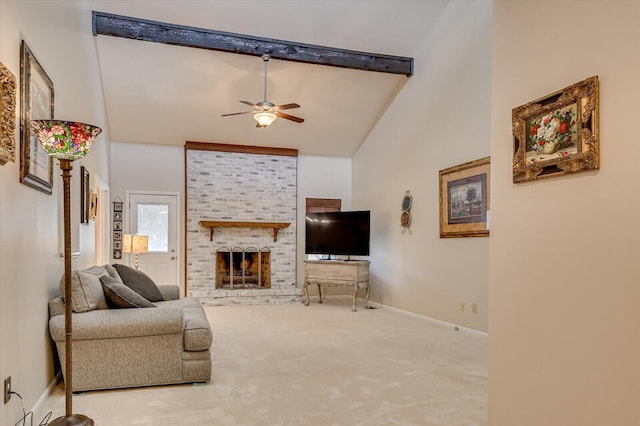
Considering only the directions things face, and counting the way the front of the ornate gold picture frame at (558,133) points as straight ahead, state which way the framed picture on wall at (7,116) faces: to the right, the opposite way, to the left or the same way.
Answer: the opposite way

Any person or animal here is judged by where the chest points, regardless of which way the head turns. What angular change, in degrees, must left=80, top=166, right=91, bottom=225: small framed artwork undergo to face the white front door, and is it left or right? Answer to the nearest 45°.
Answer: approximately 90° to its left

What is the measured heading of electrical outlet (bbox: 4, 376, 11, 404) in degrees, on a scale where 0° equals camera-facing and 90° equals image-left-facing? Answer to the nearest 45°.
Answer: approximately 270°

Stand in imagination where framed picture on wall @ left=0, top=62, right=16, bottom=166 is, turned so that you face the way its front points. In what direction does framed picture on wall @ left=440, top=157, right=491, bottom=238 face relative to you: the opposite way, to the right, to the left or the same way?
the opposite way

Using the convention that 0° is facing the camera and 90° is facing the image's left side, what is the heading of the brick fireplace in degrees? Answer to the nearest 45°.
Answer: approximately 0°

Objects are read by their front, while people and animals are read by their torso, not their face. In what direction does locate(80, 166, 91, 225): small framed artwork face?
to the viewer's right

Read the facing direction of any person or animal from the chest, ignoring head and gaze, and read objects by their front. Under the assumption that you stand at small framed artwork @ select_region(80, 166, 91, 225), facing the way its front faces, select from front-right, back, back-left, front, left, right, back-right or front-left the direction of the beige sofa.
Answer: right

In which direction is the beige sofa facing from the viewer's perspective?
to the viewer's right

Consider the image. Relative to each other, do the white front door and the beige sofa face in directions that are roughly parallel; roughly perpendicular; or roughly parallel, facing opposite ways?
roughly perpendicular

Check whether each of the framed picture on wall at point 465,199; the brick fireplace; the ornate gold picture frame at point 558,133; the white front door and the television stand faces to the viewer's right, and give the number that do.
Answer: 0

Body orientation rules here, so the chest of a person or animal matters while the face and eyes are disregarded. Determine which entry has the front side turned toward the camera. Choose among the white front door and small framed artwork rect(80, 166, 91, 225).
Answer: the white front door

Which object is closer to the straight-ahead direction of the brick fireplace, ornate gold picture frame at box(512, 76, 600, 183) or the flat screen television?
the ornate gold picture frame
